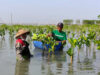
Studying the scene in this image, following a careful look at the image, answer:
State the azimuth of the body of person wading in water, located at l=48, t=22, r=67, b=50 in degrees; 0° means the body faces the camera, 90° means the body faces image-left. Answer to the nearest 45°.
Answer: approximately 45°
